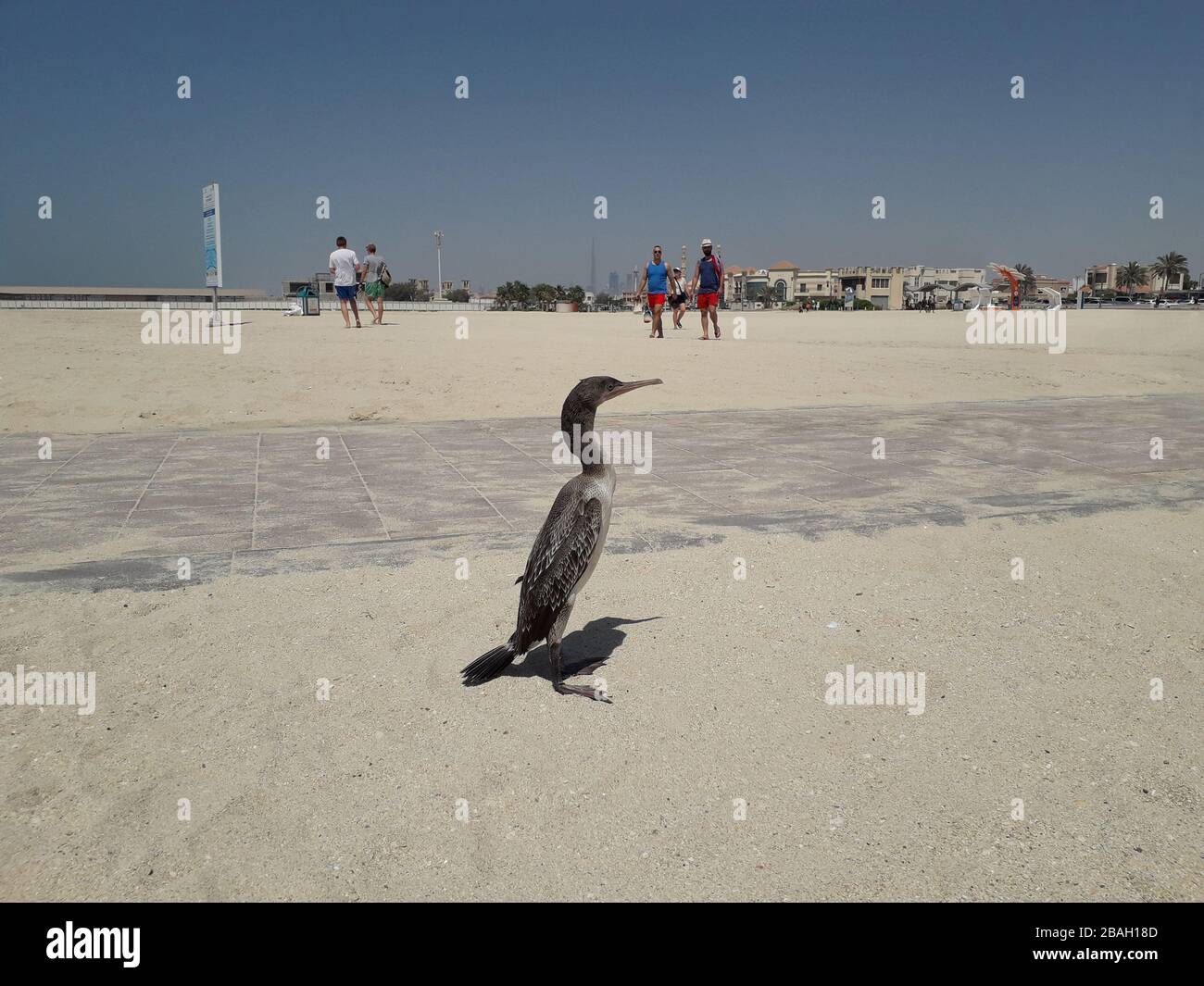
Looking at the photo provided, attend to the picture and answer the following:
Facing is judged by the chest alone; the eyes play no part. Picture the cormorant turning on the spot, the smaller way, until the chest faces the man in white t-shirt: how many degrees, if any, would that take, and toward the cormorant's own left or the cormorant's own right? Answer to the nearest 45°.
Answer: approximately 90° to the cormorant's own left

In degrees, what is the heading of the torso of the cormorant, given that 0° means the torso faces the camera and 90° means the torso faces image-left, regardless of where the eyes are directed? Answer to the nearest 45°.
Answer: approximately 270°

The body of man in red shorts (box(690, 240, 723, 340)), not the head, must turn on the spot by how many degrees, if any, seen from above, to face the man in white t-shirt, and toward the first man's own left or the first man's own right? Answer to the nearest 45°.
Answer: approximately 90° to the first man's own right

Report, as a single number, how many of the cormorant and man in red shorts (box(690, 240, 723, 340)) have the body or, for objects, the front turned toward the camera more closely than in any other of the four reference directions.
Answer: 1

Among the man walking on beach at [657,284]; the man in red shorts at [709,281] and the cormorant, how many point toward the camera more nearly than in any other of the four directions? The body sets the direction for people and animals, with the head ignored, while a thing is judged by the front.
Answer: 2

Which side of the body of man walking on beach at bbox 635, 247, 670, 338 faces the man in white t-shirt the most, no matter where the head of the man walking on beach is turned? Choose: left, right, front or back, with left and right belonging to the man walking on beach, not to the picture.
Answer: right
